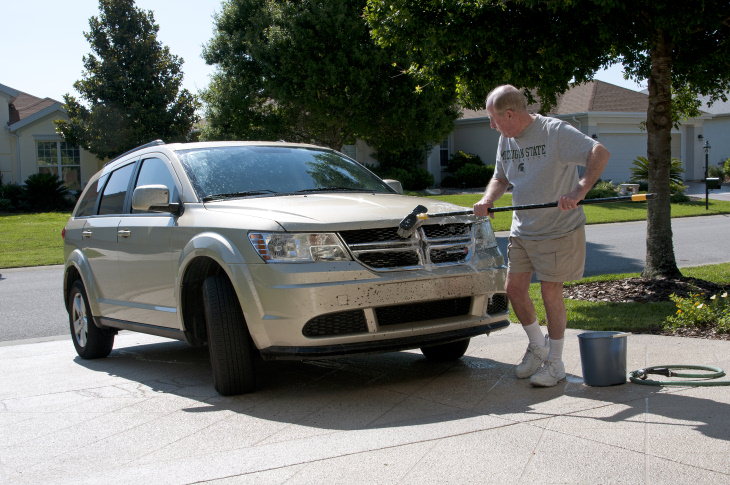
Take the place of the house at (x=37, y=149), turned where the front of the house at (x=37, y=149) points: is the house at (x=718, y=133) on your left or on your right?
on your left

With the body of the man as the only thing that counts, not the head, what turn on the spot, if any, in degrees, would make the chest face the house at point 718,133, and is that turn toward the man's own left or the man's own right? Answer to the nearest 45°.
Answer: approximately 135° to the man's own right

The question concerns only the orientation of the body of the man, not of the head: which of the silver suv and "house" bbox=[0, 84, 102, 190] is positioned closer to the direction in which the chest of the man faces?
the silver suv

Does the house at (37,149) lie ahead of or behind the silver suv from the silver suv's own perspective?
behind

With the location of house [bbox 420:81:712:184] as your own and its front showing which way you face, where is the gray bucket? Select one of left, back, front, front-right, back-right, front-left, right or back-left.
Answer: front

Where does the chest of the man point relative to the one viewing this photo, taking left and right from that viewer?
facing the viewer and to the left of the viewer

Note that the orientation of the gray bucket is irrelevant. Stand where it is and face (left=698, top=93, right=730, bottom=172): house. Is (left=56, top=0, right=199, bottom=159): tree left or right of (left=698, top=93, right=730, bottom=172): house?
left

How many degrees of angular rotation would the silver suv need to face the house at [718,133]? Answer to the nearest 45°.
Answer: approximately 90° to its left

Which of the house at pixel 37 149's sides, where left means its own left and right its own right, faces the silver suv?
front

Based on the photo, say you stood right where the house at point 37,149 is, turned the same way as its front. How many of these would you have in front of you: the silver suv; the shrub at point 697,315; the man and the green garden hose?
4

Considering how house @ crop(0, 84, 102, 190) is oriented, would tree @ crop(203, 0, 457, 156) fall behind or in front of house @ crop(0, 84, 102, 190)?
in front

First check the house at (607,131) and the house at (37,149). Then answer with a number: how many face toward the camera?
2

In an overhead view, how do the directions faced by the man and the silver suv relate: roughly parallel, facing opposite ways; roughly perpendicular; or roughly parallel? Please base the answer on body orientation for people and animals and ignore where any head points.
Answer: roughly perpendicular

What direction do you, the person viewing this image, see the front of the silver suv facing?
facing the viewer and to the right of the viewer

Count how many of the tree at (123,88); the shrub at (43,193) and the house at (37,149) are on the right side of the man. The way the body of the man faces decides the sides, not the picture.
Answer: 3

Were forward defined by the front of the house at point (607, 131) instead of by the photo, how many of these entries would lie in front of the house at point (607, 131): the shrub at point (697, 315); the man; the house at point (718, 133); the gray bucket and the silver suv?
4

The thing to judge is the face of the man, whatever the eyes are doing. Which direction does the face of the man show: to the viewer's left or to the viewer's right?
to the viewer's left

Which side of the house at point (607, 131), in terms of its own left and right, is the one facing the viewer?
front
